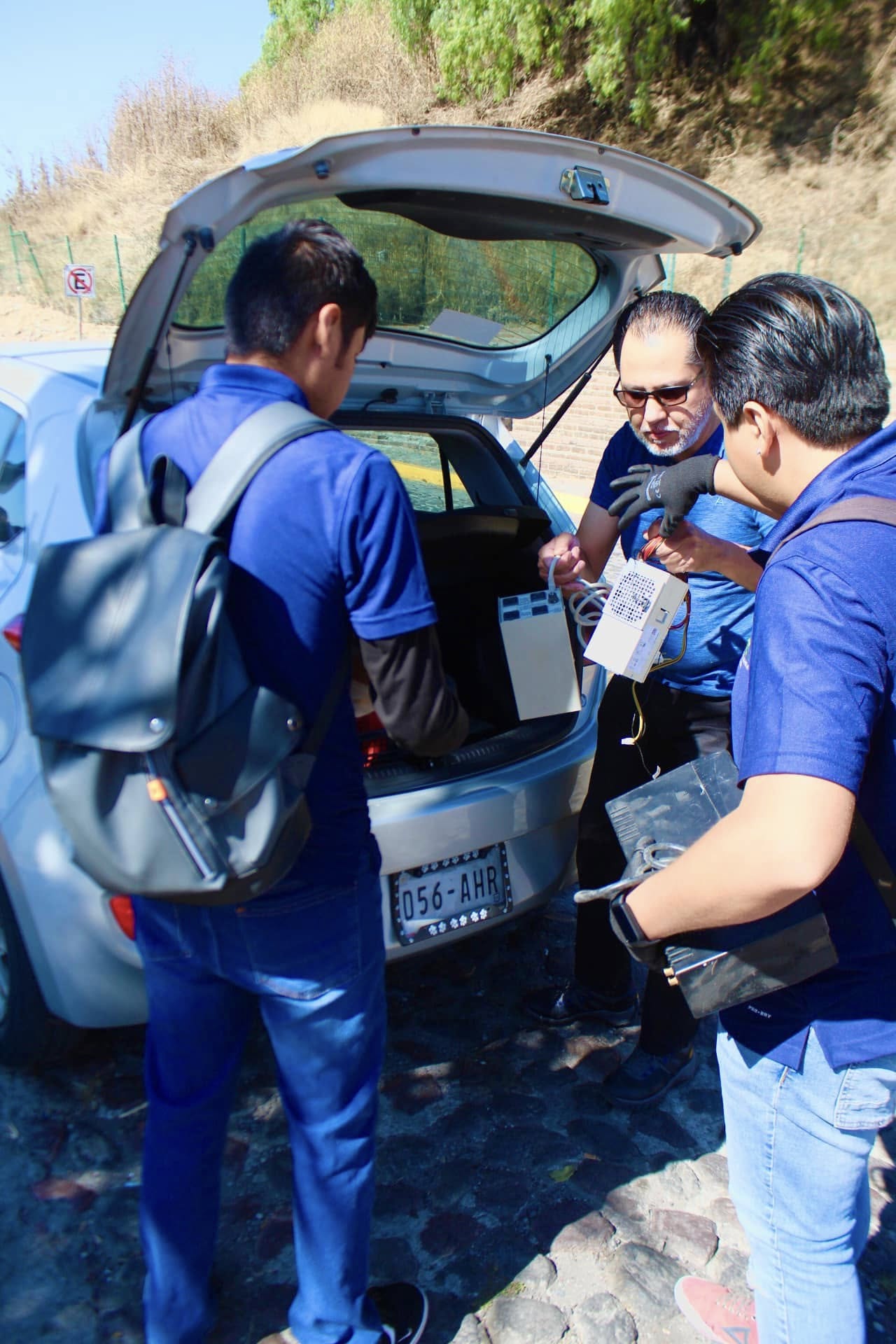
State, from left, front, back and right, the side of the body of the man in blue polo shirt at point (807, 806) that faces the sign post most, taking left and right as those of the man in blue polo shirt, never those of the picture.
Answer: front

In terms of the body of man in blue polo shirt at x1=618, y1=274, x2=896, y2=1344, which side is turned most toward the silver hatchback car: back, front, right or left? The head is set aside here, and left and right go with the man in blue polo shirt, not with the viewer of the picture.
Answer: front

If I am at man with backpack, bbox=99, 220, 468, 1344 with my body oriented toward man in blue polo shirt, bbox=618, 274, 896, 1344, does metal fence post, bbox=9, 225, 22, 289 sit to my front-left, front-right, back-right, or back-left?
back-left

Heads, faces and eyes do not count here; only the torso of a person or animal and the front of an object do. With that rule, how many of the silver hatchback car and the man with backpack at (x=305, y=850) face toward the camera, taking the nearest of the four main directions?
0

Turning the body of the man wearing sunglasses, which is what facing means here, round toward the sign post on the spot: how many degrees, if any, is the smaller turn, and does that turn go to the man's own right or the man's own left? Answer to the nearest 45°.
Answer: approximately 90° to the man's own right

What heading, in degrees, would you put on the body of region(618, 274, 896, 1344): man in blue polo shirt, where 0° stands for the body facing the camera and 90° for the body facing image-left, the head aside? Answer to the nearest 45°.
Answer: approximately 135°

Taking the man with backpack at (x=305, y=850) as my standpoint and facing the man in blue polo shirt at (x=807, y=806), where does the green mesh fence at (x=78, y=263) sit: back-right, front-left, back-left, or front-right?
back-left

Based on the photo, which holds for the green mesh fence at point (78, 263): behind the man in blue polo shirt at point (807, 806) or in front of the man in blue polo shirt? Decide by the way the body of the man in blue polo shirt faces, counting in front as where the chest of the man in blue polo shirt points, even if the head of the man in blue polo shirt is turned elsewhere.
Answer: in front

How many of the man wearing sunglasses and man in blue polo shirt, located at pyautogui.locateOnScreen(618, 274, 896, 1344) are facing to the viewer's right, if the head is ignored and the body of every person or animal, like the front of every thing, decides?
0

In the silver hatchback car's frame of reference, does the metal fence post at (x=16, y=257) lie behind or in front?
in front

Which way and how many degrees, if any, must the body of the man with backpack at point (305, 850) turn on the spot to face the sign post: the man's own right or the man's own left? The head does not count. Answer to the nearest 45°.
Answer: approximately 45° to the man's own left

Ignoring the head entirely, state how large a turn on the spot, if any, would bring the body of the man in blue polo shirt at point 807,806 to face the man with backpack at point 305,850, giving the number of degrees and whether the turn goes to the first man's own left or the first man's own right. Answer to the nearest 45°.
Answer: approximately 45° to the first man's own left

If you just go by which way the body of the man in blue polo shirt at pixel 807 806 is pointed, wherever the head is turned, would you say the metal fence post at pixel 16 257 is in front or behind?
in front

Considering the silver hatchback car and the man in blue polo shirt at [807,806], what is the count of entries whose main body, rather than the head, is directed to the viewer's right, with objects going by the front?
0

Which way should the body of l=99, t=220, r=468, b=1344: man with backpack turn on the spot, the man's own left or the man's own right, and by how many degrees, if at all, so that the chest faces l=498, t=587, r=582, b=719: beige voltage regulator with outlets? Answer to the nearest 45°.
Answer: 0° — they already face it

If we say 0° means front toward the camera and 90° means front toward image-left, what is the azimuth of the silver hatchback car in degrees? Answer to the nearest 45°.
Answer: approximately 135°
